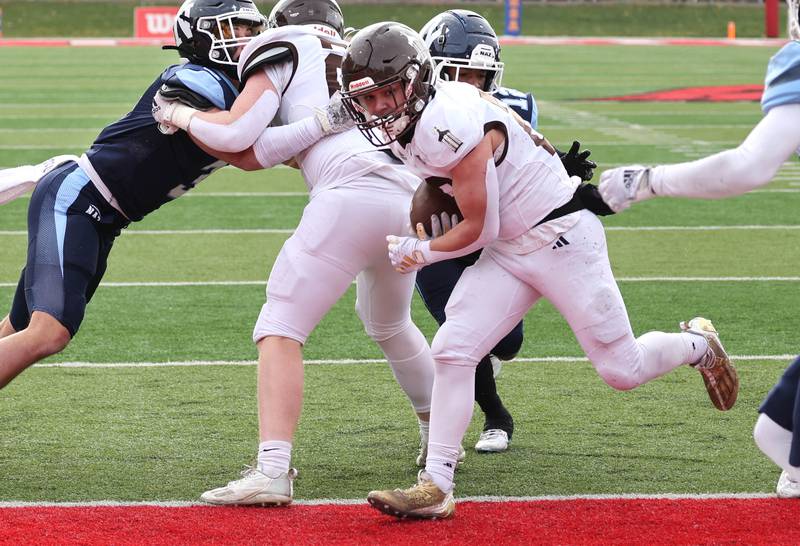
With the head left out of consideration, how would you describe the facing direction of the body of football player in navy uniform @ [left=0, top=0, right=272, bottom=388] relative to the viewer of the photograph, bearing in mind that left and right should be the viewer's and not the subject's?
facing to the right of the viewer

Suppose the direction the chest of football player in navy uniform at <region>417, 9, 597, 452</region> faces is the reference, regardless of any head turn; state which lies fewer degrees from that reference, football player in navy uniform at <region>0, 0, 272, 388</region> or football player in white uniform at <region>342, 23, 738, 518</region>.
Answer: the football player in white uniform

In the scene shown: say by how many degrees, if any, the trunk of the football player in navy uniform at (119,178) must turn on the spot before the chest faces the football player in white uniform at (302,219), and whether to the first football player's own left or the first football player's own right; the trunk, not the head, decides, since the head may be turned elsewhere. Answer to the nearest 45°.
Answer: approximately 45° to the first football player's own right

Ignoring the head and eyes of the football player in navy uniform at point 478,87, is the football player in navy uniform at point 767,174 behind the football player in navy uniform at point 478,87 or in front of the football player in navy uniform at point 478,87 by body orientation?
in front

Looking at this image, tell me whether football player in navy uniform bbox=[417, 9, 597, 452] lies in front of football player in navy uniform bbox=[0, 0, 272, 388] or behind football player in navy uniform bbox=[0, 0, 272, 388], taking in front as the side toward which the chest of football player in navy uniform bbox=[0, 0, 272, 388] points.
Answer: in front

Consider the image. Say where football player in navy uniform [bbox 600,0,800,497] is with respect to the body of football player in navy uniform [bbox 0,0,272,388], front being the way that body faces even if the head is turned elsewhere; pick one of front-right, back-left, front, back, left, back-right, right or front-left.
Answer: front-right

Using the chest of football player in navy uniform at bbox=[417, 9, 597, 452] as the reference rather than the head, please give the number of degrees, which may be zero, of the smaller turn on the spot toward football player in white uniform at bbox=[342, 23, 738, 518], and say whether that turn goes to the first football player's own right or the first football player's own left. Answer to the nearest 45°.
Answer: approximately 45° to the first football player's own right

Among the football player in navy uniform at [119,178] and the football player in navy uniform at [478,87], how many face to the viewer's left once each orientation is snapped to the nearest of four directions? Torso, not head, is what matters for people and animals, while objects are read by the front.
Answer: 0

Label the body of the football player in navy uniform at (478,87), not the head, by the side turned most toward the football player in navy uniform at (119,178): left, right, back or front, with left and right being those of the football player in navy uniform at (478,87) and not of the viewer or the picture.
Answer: right
